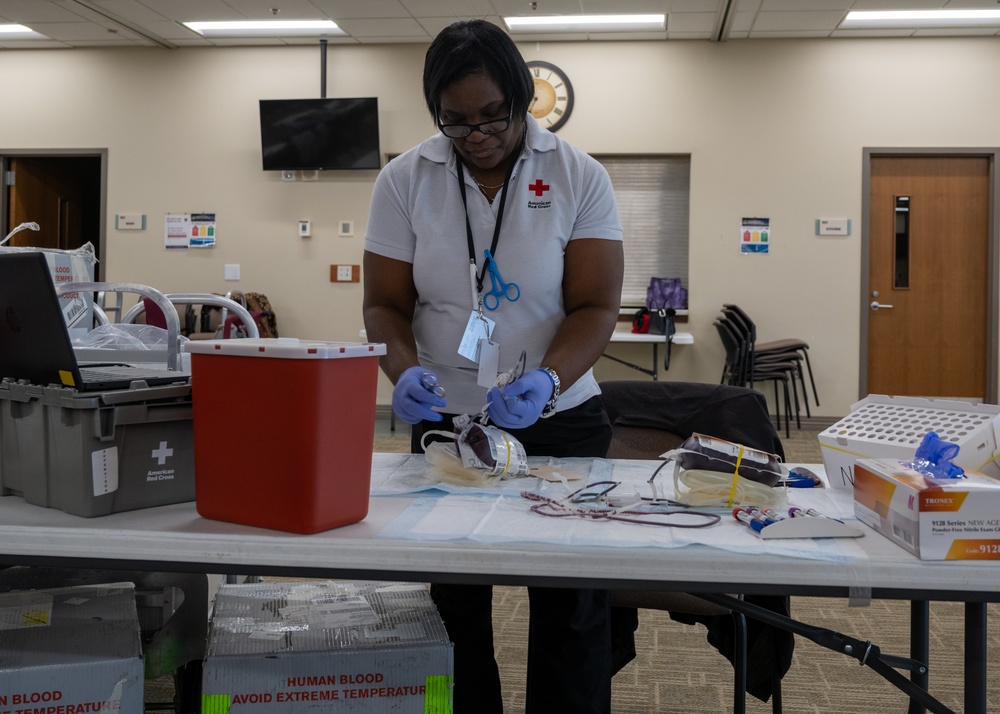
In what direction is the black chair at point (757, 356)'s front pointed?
to the viewer's right

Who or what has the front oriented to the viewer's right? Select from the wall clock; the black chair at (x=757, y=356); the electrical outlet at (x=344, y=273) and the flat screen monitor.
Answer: the black chair

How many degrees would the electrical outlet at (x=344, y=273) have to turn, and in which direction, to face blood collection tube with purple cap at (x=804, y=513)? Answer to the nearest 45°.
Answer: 0° — it already faces it

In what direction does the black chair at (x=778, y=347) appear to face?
to the viewer's right

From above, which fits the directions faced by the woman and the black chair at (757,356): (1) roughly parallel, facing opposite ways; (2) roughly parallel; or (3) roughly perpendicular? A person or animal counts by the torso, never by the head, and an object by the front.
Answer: roughly perpendicular

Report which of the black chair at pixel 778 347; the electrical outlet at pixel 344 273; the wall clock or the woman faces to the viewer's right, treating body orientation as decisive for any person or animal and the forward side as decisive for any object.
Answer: the black chair

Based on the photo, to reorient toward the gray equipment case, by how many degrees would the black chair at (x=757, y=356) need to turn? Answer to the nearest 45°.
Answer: approximately 90° to its right
